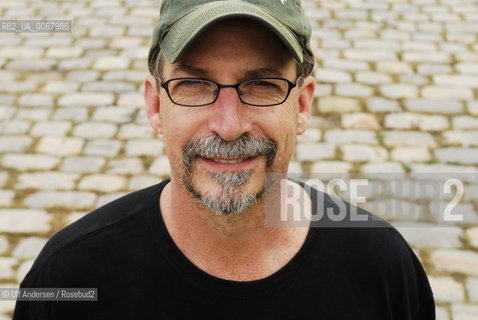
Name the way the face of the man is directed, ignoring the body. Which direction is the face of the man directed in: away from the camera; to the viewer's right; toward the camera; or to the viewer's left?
toward the camera

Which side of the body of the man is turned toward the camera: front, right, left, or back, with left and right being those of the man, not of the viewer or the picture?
front
